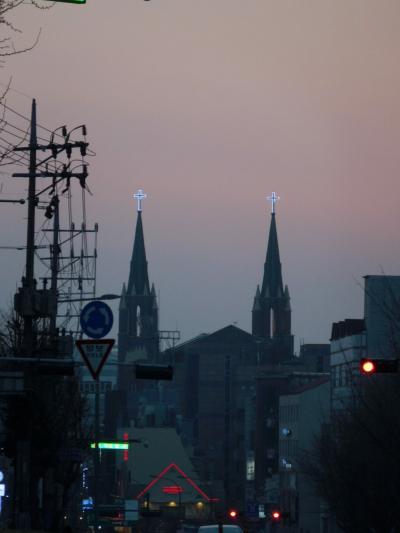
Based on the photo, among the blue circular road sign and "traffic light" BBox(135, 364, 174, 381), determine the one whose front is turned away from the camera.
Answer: the traffic light

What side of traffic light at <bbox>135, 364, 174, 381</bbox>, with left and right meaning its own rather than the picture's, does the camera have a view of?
back

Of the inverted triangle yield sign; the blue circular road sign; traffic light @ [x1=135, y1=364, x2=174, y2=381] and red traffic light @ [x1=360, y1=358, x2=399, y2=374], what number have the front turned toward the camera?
3

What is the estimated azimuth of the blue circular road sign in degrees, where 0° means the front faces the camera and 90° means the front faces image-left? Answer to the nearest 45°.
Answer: approximately 0°

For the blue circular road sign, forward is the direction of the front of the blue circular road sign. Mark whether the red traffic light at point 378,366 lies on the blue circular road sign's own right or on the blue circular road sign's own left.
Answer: on the blue circular road sign's own left
